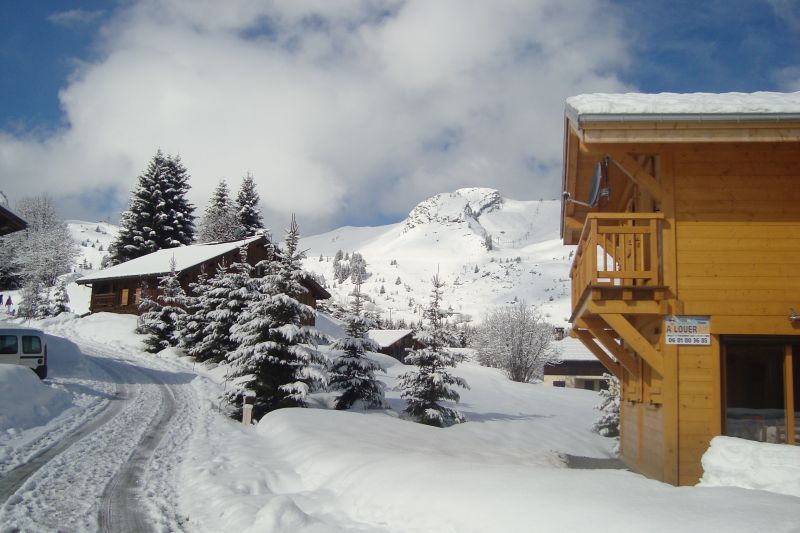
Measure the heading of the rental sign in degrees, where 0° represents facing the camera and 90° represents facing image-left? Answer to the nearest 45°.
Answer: approximately 0°

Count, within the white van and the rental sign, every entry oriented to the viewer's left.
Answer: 1

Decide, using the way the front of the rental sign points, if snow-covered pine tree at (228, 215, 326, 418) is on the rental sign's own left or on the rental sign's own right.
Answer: on the rental sign's own right

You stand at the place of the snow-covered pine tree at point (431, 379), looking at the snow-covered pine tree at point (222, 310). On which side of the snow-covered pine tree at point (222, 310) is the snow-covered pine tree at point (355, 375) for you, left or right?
left

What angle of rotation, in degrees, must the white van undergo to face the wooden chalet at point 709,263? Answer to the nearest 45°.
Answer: approximately 135° to its left
